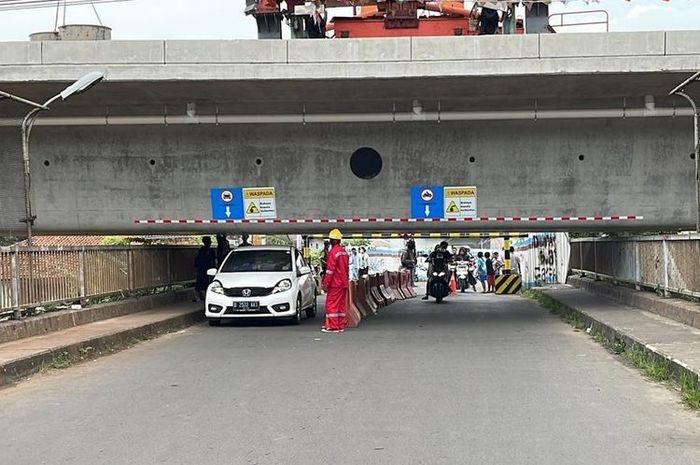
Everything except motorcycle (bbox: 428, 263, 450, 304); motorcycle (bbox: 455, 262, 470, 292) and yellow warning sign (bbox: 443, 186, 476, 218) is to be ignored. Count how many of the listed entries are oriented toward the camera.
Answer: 3

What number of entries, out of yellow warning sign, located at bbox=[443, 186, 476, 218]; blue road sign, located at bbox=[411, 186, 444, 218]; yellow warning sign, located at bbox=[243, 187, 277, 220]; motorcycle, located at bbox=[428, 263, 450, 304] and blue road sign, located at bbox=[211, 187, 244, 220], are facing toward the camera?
5

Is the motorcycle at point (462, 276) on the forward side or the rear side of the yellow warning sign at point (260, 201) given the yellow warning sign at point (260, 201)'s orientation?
on the rear side

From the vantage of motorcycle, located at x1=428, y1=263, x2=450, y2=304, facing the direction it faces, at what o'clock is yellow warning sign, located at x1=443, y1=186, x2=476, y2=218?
The yellow warning sign is roughly at 12 o'clock from the motorcycle.

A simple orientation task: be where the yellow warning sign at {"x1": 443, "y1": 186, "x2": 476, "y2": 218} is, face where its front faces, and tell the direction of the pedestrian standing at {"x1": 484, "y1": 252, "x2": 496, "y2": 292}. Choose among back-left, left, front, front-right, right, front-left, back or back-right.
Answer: back

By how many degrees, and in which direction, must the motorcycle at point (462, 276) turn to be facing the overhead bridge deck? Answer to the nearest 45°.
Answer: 0° — it already faces it

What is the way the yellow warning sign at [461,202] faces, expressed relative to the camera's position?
facing the viewer

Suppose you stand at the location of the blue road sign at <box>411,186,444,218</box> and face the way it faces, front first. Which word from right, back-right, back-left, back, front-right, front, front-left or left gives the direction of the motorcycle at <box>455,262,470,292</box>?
back

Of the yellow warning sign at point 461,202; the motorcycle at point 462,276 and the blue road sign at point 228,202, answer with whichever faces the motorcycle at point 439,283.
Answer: the motorcycle at point 462,276

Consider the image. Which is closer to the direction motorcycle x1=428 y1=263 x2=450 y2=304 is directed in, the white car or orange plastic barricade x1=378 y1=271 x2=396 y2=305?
the white car

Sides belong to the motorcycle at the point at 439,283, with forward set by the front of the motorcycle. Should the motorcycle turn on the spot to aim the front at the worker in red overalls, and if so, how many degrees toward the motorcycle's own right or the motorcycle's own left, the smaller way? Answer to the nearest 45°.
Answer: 0° — it already faces them

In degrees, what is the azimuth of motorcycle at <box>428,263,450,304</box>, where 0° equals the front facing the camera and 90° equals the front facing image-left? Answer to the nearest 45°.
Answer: approximately 0°

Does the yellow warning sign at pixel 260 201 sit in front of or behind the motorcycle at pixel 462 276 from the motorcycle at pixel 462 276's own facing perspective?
in front

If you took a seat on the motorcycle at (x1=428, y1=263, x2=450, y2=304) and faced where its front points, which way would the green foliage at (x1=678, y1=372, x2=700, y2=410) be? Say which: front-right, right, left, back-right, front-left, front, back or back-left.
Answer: front

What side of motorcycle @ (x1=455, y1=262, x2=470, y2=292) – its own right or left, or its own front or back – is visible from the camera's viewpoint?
front
